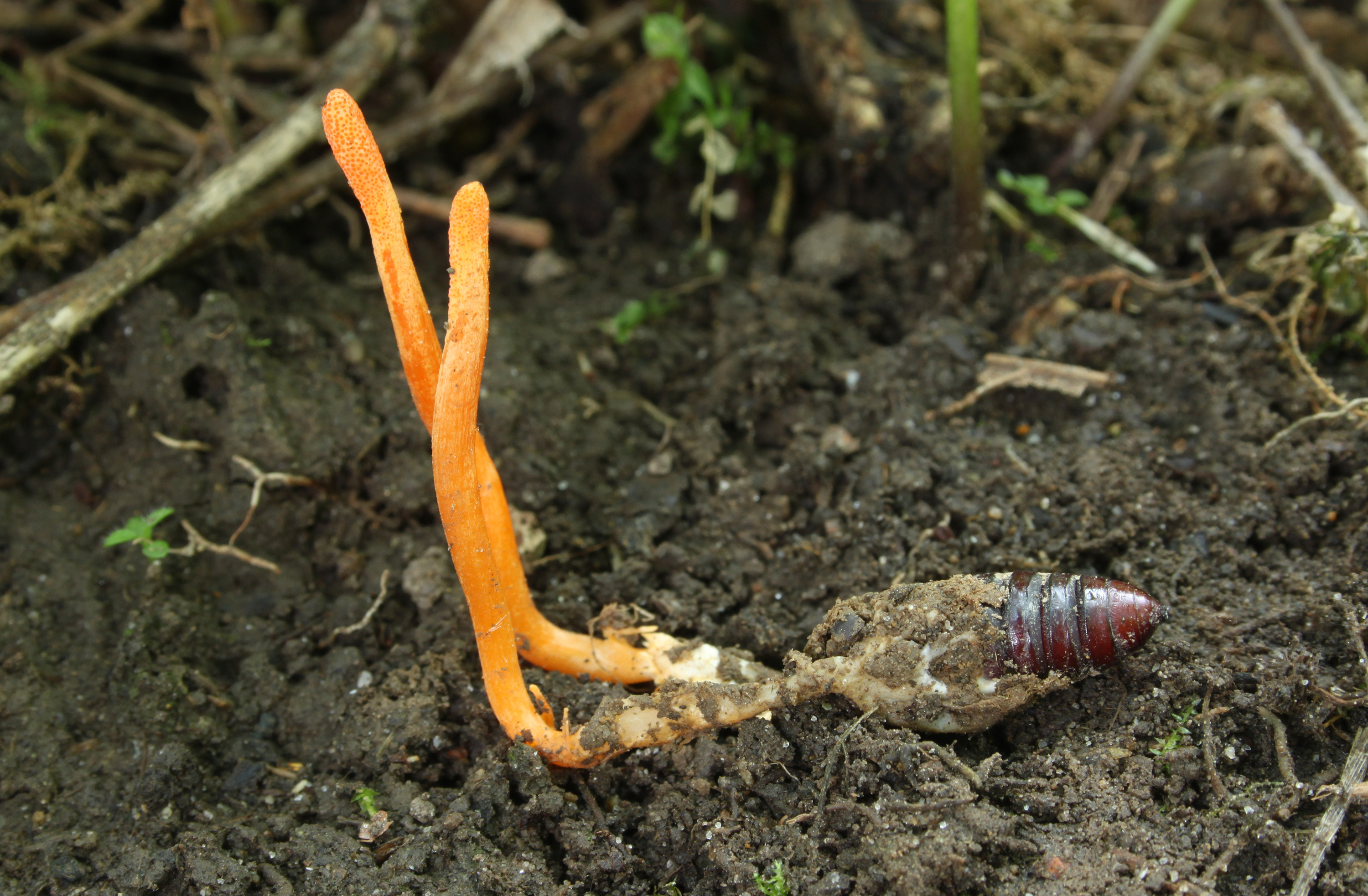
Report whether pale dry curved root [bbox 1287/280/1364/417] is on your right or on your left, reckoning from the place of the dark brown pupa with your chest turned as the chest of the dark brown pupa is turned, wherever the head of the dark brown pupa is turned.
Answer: on your right

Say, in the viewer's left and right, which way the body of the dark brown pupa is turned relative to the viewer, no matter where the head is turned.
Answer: facing to the left of the viewer

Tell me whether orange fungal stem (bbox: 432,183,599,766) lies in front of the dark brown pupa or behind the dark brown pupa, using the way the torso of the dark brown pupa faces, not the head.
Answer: in front
